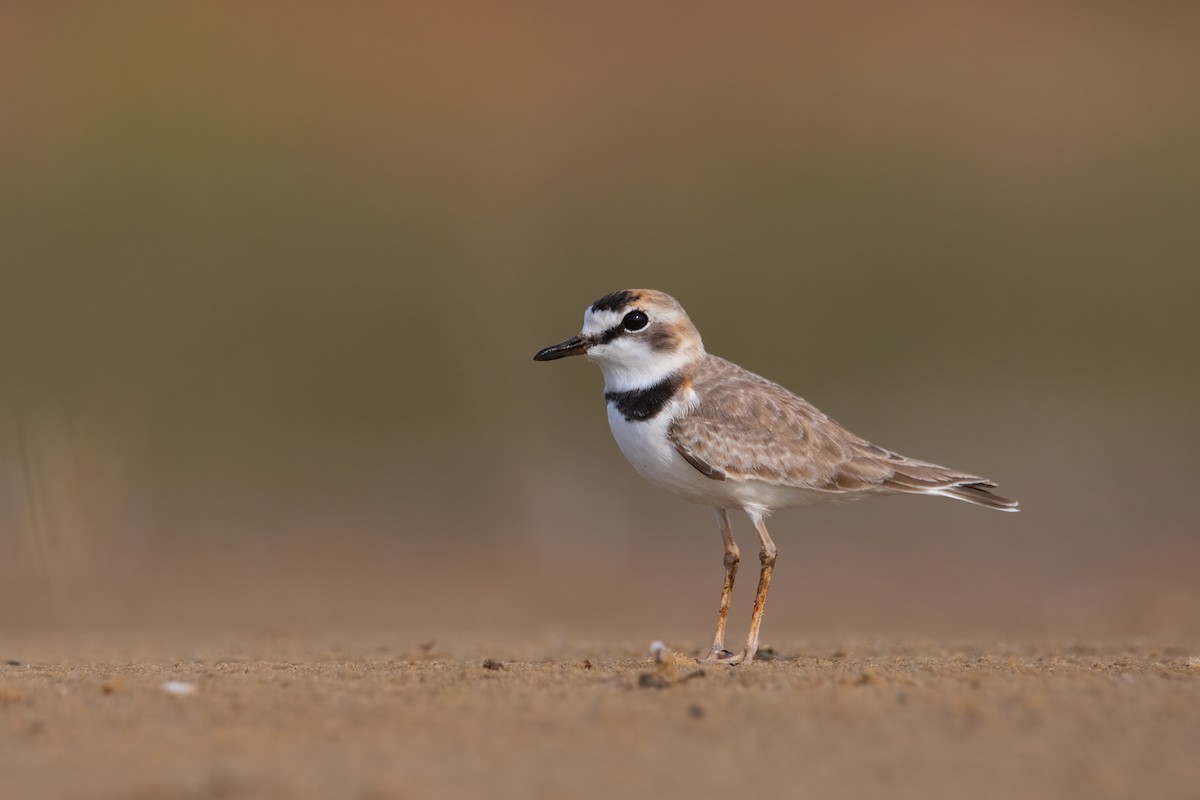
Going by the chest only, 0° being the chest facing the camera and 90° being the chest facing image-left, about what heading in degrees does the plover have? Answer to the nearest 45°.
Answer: approximately 90°
